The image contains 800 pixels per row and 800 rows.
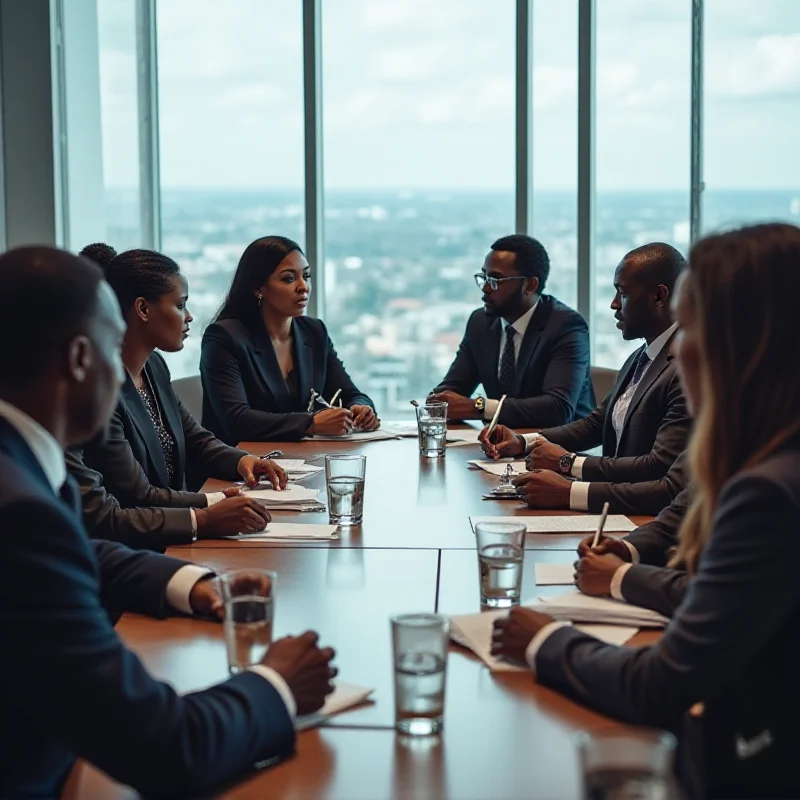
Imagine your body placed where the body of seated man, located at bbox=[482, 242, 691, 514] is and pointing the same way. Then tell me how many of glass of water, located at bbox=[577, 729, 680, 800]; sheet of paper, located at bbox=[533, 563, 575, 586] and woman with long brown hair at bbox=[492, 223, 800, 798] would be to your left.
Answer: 3

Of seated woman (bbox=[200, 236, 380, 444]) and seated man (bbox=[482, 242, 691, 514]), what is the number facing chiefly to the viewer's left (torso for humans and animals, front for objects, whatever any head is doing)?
1

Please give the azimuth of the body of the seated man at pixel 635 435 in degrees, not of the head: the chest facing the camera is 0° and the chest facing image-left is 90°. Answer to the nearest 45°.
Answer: approximately 90°

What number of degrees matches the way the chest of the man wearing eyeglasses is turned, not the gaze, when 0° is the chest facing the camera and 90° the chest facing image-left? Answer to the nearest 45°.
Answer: approximately 45°

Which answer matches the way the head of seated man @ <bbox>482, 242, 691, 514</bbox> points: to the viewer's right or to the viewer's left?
to the viewer's left

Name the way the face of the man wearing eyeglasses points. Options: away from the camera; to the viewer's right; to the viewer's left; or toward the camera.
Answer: to the viewer's left

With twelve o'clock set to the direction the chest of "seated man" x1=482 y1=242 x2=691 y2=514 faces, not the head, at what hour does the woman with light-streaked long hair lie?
The woman with light-streaked long hair is roughly at 9 o'clock from the seated man.

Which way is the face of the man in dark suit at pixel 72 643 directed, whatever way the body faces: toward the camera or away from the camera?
away from the camera

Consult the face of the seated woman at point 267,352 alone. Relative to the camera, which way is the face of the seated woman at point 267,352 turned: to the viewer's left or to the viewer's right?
to the viewer's right
